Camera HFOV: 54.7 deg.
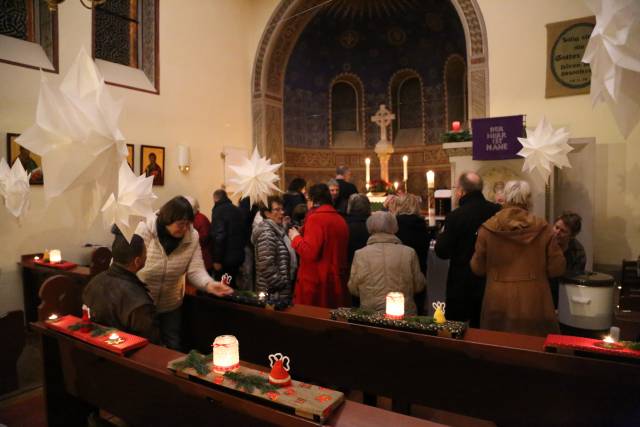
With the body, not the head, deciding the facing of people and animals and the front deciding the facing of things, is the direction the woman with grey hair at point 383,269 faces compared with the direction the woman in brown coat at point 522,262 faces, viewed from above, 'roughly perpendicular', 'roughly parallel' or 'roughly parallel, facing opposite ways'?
roughly parallel

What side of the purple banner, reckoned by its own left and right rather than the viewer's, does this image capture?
front

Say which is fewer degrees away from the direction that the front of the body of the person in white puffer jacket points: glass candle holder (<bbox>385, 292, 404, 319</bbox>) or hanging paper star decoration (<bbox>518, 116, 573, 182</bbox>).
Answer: the glass candle holder

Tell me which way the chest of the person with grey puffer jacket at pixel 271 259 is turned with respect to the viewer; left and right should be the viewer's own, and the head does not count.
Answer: facing to the right of the viewer

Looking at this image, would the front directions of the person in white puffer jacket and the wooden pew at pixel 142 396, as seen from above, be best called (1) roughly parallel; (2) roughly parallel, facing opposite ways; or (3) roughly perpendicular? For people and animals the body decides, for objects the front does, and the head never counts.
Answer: roughly perpendicular

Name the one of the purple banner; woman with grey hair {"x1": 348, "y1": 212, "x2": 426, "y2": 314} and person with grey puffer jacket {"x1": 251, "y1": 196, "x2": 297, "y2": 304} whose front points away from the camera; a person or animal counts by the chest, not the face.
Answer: the woman with grey hair

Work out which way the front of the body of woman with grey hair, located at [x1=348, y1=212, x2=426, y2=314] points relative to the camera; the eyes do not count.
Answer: away from the camera

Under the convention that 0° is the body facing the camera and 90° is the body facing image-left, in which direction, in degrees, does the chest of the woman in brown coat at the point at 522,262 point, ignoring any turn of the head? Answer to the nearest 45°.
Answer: approximately 180°

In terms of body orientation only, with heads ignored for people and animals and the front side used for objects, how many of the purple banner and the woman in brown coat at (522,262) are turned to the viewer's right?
0

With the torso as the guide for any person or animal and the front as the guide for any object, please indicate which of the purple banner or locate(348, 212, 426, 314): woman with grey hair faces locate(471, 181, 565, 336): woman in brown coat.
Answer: the purple banner

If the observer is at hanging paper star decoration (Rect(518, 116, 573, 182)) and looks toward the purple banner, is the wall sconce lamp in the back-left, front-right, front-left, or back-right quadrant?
front-left

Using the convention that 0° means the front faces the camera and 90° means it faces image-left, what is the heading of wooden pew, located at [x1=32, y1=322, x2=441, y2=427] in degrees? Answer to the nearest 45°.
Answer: approximately 225°

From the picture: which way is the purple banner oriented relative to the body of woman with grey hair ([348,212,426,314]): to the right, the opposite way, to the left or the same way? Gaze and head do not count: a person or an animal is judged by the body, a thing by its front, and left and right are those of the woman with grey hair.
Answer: the opposite way

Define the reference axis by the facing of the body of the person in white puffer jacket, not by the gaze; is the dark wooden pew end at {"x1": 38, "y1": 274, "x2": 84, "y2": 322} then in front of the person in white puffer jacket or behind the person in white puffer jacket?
behind

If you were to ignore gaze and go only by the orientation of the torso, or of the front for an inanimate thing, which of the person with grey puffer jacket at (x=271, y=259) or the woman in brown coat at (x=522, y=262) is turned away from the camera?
the woman in brown coat

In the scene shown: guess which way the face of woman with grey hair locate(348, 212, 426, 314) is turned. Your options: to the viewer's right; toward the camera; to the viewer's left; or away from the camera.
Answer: away from the camera

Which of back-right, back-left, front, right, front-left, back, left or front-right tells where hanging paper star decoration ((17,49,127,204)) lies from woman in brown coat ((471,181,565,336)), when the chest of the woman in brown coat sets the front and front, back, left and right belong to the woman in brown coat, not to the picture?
back-left

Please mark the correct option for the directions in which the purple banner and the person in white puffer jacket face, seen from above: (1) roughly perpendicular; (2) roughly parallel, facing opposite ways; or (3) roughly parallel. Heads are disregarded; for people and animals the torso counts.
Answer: roughly perpendicular
